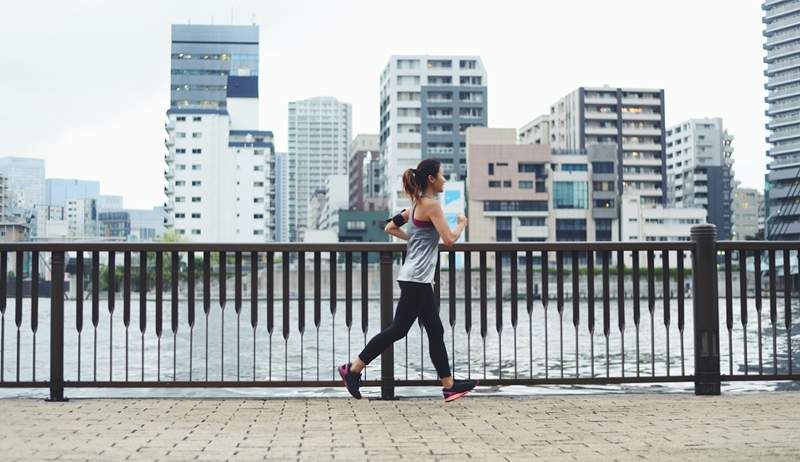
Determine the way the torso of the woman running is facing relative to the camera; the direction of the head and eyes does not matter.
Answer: to the viewer's right

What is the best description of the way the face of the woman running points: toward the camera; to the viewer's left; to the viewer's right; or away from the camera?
to the viewer's right
